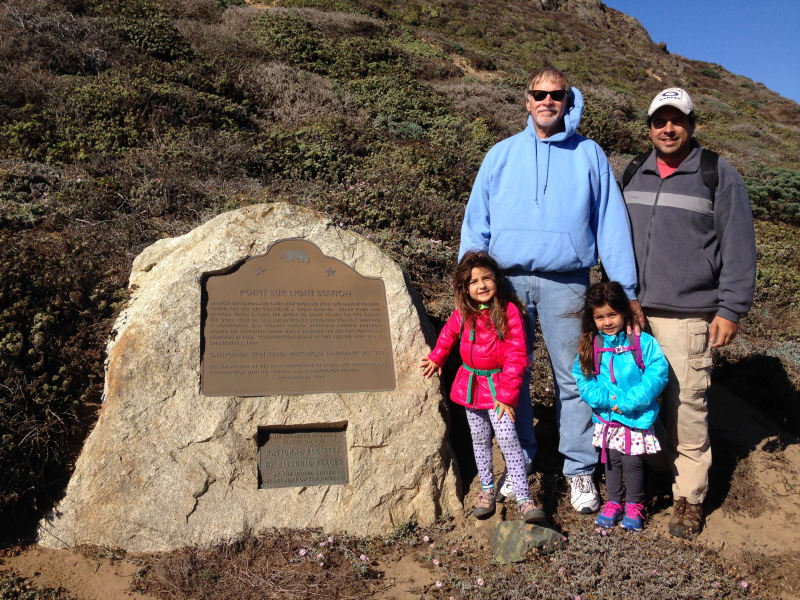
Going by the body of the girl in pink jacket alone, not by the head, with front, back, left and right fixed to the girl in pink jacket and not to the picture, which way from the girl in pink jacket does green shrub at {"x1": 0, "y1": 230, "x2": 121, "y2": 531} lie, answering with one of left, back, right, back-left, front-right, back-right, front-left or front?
right

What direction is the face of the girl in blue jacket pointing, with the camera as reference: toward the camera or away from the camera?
toward the camera

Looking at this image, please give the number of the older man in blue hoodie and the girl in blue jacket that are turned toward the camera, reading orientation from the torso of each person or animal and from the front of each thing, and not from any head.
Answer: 2

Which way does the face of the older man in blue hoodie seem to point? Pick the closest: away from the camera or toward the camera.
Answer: toward the camera

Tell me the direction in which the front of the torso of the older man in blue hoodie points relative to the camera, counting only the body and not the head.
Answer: toward the camera

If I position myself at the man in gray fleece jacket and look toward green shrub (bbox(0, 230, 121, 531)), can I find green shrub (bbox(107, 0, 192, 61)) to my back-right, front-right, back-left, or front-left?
front-right

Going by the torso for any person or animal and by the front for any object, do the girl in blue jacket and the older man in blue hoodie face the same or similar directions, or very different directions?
same or similar directions

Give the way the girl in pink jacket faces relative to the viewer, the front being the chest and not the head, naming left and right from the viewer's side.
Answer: facing the viewer

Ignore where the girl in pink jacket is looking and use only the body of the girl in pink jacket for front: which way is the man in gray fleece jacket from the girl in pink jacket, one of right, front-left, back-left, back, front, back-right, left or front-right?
left

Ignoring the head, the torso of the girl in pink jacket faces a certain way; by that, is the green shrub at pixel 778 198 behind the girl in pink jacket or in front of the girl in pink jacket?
behind

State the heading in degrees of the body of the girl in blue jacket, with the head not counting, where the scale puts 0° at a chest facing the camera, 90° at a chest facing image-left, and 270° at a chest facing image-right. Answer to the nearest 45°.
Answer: approximately 0°
